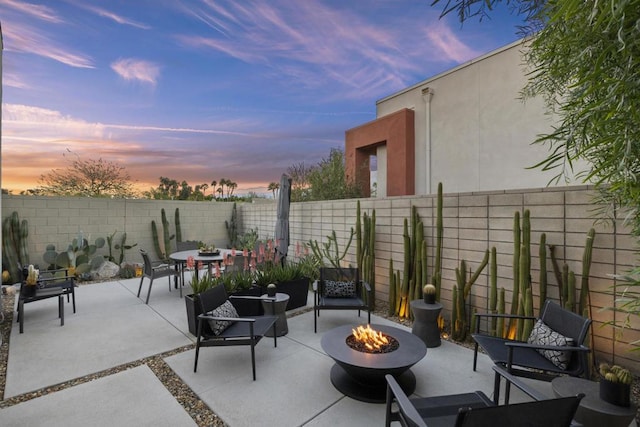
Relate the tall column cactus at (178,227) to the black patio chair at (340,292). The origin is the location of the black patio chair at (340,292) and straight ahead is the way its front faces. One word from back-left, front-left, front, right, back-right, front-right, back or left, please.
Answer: back-right

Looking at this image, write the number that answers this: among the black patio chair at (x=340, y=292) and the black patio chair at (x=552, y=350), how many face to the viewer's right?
0

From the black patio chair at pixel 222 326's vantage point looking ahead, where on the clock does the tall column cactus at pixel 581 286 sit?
The tall column cactus is roughly at 11 o'clock from the black patio chair.

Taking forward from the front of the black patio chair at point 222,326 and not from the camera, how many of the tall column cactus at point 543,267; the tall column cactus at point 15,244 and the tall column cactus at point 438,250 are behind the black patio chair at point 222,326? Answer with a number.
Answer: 1

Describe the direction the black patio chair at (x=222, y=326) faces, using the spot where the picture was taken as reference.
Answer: facing the viewer and to the right of the viewer

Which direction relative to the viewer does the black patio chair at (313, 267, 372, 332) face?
toward the camera

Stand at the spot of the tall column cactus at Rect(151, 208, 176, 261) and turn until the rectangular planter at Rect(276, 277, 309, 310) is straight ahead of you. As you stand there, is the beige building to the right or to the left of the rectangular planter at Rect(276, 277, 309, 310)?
left

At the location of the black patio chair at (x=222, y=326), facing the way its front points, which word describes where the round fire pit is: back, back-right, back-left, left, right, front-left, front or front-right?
front

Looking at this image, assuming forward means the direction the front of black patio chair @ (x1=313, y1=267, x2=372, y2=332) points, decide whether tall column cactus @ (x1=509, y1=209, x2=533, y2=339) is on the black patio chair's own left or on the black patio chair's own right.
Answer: on the black patio chair's own left

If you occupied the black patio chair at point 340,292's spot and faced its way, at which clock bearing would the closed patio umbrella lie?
The closed patio umbrella is roughly at 5 o'clock from the black patio chair.

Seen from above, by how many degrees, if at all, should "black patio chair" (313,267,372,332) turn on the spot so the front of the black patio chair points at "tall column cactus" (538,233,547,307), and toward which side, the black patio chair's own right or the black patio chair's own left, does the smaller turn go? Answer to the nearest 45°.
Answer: approximately 45° to the black patio chair's own left

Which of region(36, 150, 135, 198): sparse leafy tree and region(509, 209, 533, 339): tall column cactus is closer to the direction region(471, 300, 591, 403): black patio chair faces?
the sparse leafy tree

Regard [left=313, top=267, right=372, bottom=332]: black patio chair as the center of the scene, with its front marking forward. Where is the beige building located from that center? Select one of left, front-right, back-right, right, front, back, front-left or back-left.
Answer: back-left

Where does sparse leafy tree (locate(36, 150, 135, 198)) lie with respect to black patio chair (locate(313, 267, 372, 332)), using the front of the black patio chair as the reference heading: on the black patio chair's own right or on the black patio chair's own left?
on the black patio chair's own right
